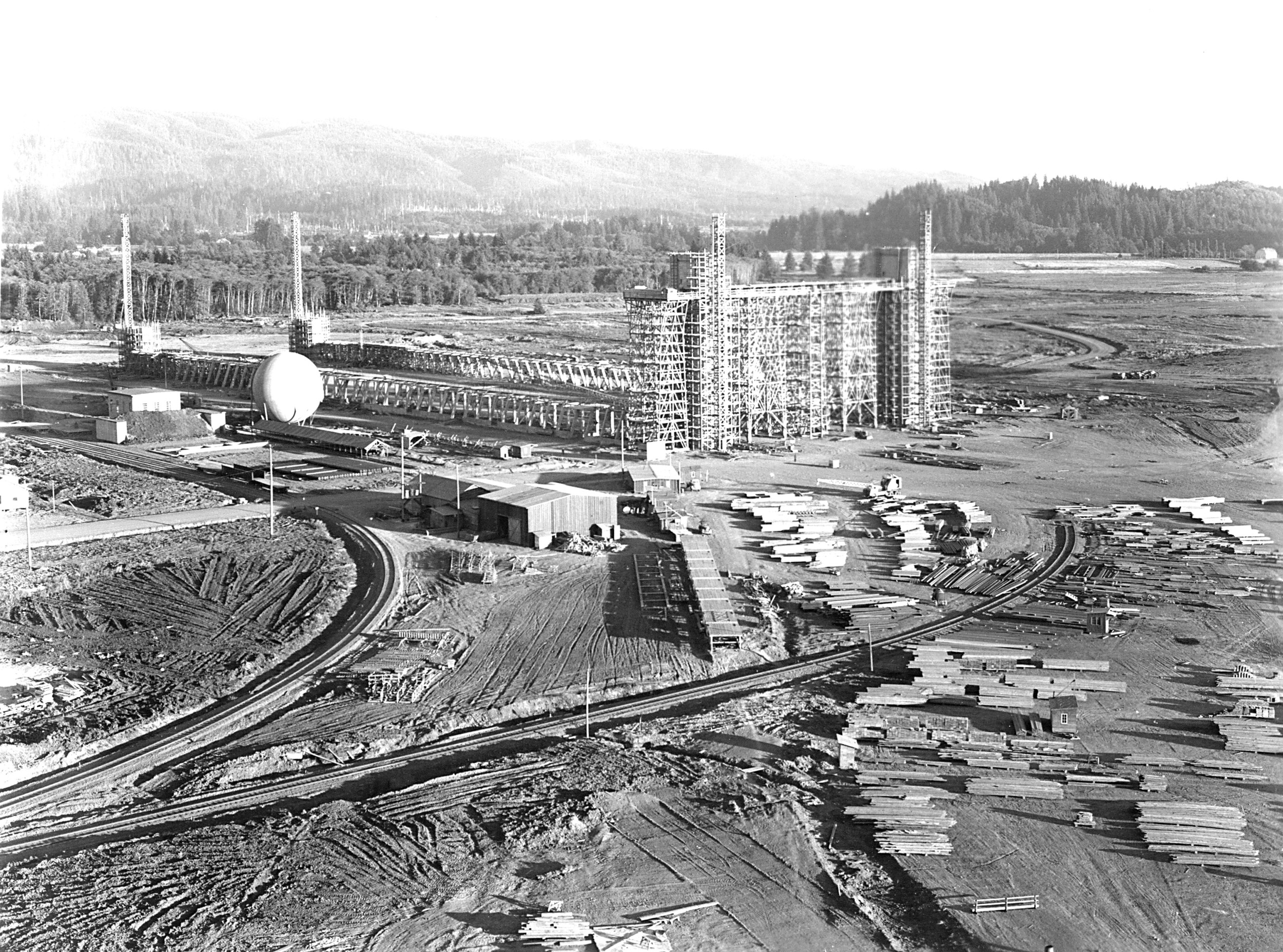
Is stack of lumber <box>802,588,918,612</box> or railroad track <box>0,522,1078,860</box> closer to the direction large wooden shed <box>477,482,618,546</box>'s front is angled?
the railroad track

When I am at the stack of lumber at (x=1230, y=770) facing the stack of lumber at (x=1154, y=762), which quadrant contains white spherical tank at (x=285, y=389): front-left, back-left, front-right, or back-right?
front-right

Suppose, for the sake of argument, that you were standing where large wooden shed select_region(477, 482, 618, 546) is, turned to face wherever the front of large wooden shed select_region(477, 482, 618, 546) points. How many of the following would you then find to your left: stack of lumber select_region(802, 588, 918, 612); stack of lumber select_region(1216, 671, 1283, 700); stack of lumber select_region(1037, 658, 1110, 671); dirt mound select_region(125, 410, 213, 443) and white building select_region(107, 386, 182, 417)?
3

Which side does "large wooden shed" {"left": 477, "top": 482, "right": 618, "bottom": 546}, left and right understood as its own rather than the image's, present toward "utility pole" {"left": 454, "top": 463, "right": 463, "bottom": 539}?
front

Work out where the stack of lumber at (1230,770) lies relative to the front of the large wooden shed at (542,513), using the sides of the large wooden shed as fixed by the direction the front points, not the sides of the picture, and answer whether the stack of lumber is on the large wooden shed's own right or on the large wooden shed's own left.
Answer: on the large wooden shed's own left

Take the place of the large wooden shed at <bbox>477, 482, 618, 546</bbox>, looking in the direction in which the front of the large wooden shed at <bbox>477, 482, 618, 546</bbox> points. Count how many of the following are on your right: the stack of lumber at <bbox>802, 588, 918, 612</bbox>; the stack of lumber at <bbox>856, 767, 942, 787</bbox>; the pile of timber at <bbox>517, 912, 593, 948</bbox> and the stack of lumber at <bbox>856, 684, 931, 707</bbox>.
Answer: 0

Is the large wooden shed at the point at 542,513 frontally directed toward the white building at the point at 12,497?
no

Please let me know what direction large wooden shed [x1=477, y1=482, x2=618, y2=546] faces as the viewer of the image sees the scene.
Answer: facing the viewer and to the left of the viewer

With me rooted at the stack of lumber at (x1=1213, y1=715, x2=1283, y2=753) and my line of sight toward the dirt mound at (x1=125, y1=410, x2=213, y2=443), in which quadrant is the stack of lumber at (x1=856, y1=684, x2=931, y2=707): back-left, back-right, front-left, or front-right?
front-left

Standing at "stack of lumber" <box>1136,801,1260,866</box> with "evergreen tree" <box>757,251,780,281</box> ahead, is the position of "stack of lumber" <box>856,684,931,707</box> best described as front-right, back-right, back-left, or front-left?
front-left

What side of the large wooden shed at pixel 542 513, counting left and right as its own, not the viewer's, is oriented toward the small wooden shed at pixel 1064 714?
left

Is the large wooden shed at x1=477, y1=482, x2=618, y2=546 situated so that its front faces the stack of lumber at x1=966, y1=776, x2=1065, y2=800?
no

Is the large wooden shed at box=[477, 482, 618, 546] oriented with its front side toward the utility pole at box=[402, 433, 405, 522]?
no

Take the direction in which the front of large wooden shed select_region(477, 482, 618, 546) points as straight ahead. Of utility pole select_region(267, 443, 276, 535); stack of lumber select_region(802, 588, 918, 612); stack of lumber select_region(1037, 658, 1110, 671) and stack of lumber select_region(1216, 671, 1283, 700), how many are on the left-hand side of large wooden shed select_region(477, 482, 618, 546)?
3

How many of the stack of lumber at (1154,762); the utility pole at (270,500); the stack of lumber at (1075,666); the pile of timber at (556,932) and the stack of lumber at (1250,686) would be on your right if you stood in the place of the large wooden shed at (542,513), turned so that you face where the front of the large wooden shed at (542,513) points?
1
